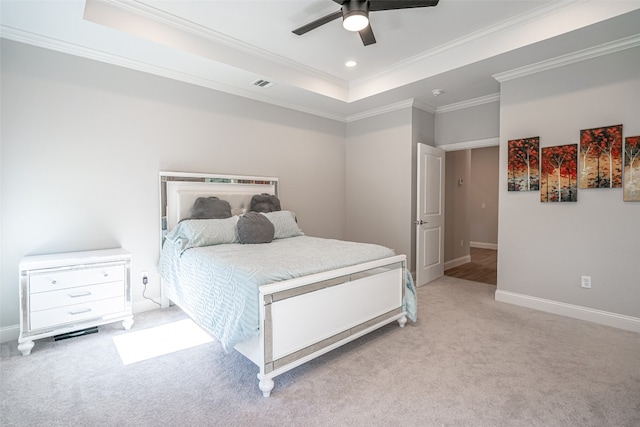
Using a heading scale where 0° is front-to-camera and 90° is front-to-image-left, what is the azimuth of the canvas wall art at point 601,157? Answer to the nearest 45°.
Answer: approximately 45°

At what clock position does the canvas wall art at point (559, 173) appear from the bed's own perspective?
The canvas wall art is roughly at 10 o'clock from the bed.

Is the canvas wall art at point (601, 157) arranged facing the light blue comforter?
yes

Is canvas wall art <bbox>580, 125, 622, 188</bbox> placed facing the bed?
yes

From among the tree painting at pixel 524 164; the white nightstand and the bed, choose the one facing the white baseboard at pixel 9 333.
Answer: the tree painting

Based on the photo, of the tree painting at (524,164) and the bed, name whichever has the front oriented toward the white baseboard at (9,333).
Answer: the tree painting

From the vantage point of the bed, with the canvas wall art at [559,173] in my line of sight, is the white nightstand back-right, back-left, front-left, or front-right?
back-left

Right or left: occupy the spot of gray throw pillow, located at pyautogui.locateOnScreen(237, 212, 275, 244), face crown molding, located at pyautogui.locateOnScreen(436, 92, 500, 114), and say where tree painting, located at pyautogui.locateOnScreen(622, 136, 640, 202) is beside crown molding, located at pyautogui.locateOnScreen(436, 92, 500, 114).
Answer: right

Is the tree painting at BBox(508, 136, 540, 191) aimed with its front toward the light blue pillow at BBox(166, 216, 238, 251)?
yes

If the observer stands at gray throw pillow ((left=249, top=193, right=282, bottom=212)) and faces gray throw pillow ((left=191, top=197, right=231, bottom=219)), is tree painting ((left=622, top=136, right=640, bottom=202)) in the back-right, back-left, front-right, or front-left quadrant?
back-left

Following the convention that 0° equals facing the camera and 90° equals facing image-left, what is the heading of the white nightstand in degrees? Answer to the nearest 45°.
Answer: approximately 315°

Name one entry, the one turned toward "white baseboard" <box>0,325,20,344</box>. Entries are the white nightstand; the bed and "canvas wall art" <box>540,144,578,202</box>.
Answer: the canvas wall art

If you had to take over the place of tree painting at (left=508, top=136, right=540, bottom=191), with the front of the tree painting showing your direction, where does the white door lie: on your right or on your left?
on your right
